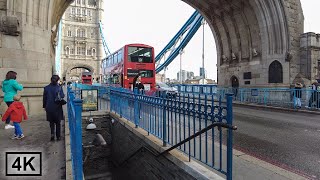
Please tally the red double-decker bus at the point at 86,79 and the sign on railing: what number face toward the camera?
2

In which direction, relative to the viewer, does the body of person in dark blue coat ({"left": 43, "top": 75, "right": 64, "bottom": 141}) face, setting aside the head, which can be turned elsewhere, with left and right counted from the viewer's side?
facing away from the viewer and to the right of the viewer

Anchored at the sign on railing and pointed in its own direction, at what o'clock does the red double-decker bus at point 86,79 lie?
The red double-decker bus is roughly at 6 o'clock from the sign on railing.

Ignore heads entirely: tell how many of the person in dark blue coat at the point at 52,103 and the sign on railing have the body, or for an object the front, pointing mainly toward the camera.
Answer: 1

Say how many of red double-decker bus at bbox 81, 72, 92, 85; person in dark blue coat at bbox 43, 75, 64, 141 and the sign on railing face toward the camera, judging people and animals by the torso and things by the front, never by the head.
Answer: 2

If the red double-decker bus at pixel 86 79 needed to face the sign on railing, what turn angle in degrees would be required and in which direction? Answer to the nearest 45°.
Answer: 0° — it already faces it

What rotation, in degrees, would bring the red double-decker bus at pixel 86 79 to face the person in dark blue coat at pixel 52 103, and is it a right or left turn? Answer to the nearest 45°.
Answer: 0° — it already faces them

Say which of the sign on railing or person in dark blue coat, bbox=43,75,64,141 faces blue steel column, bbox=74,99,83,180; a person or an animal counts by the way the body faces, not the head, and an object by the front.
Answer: the sign on railing

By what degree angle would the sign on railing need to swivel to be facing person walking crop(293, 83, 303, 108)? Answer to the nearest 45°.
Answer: approximately 90° to its left
